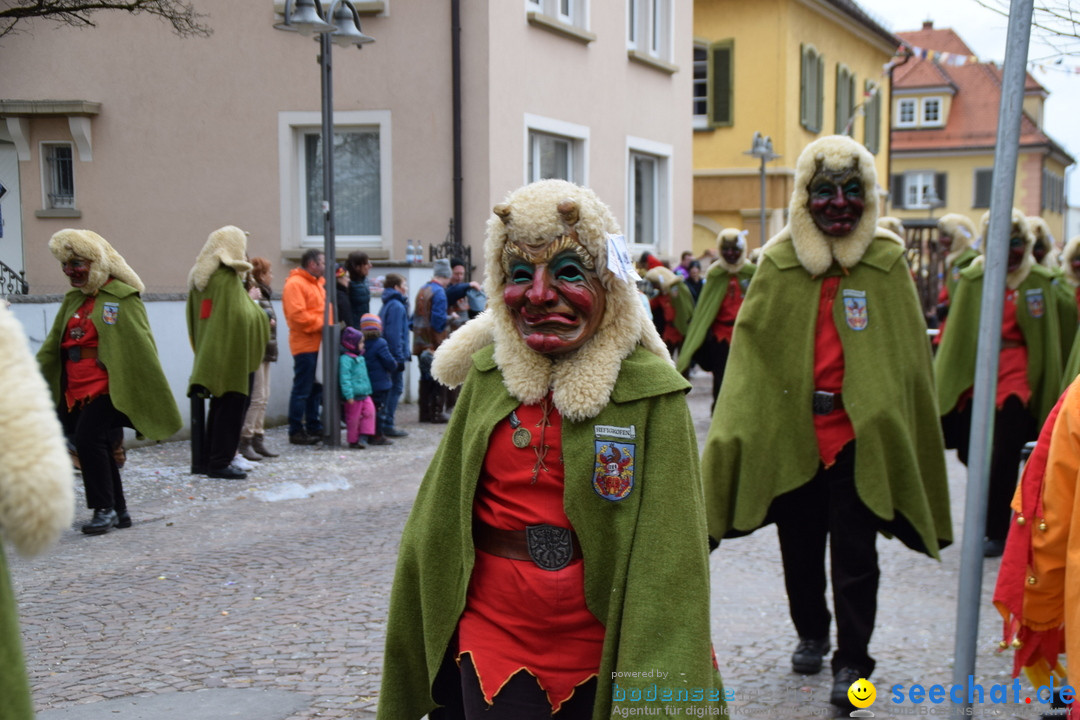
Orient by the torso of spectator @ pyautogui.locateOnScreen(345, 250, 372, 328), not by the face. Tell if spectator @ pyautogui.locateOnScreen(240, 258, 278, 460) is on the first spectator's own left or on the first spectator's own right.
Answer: on the first spectator's own right

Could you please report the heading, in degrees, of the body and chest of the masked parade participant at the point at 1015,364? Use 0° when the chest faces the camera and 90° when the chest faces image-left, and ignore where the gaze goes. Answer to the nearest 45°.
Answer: approximately 0°

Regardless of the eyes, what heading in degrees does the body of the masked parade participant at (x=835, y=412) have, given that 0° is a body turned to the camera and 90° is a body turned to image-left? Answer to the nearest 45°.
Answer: approximately 0°

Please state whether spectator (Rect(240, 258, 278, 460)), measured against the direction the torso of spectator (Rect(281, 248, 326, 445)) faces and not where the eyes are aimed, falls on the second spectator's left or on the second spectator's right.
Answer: on the second spectator's right

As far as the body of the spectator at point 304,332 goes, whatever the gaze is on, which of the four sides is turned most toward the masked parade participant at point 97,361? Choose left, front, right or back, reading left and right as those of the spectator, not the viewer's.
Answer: right

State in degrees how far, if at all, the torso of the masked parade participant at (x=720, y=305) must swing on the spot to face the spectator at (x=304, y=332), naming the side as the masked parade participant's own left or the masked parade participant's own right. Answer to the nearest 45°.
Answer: approximately 90° to the masked parade participant's own right

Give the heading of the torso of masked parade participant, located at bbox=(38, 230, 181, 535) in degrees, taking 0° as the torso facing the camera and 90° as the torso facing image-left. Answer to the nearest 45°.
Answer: approximately 45°
